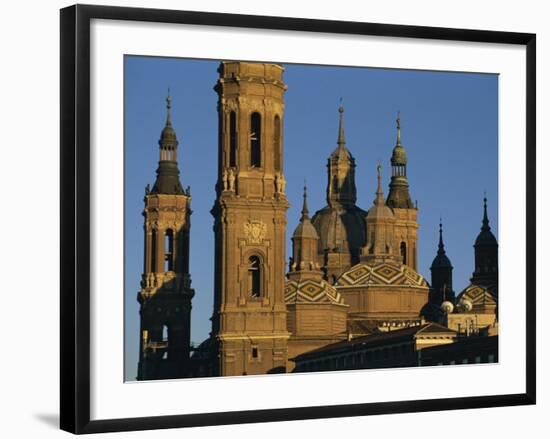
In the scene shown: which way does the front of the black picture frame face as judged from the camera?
facing the viewer and to the right of the viewer
